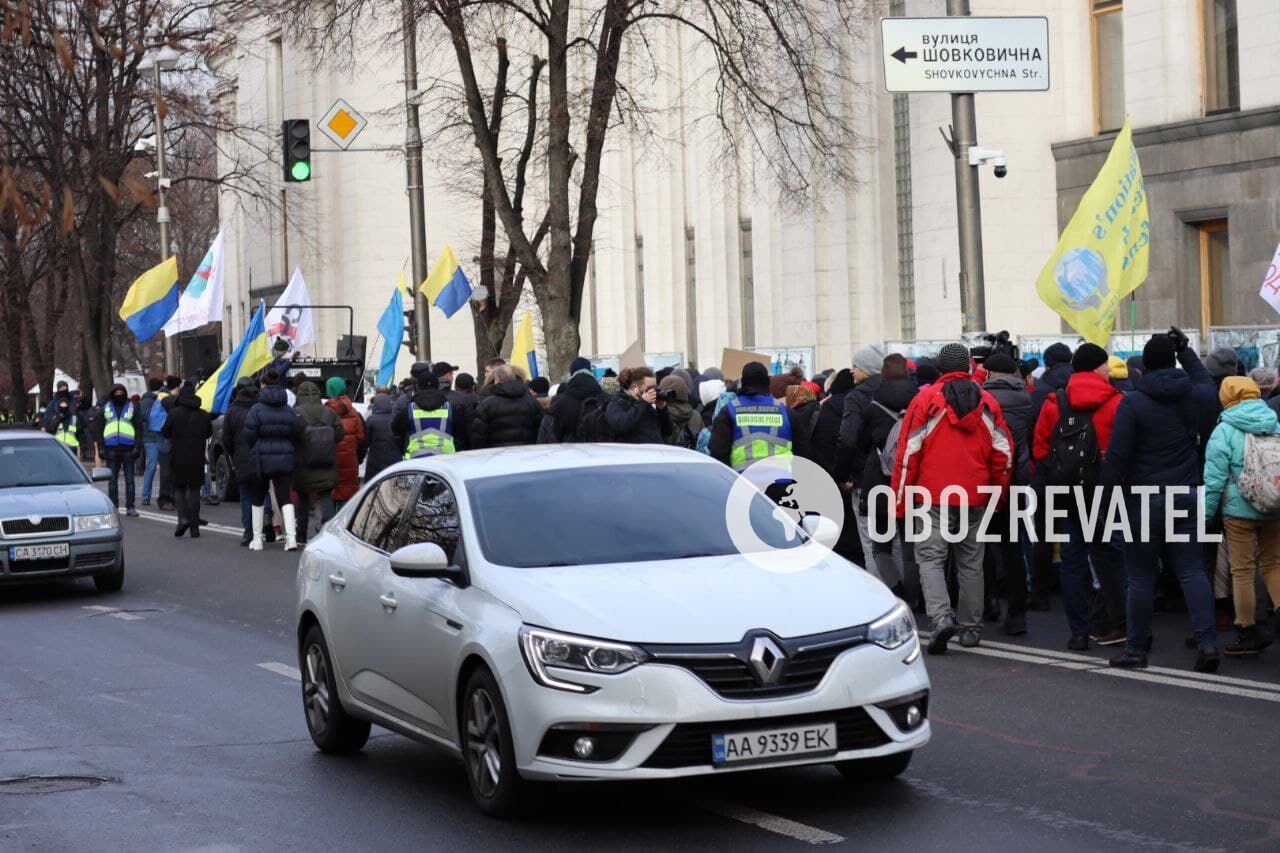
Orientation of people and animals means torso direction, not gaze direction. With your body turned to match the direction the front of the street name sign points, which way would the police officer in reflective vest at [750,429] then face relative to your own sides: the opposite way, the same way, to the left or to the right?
the opposite way

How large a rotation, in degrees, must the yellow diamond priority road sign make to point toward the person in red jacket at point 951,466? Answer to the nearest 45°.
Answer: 0° — it already faces them

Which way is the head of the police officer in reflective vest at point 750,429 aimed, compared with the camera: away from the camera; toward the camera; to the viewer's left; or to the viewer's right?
away from the camera

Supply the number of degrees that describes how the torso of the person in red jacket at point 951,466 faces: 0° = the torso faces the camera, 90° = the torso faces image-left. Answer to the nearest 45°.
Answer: approximately 180°

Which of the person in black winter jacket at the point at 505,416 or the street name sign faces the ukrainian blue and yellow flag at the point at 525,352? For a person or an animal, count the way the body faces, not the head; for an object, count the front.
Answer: the person in black winter jacket

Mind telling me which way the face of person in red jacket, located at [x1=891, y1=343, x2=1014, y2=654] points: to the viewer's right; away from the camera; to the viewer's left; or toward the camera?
away from the camera

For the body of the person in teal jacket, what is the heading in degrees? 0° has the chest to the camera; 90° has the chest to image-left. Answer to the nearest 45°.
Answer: approximately 135°

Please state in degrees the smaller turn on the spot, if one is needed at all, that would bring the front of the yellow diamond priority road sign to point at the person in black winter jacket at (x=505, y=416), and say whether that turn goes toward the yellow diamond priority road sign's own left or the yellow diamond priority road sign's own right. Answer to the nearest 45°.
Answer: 0° — it already faces them

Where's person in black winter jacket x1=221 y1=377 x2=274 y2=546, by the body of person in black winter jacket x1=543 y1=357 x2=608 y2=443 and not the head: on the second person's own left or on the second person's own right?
on the second person's own left

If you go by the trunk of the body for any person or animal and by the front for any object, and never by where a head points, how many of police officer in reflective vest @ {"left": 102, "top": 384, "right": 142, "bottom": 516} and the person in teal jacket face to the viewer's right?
0

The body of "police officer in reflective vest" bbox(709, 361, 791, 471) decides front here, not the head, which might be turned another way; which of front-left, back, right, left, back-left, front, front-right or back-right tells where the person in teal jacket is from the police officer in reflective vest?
back-right

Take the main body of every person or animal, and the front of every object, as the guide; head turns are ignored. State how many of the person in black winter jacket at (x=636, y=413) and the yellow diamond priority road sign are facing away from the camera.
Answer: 0

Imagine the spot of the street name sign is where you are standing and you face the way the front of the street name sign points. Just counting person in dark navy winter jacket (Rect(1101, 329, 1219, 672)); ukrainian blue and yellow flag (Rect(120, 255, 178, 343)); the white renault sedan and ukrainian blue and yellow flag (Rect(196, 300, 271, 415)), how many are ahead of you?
2
